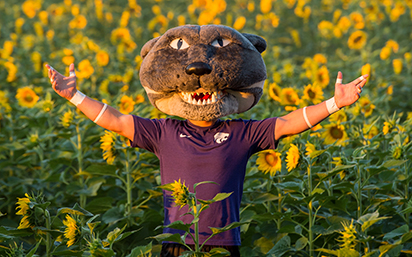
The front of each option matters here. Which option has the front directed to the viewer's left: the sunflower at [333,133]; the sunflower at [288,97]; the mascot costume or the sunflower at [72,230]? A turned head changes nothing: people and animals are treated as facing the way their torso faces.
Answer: the sunflower at [72,230]

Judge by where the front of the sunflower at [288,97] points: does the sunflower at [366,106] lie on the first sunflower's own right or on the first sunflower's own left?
on the first sunflower's own left

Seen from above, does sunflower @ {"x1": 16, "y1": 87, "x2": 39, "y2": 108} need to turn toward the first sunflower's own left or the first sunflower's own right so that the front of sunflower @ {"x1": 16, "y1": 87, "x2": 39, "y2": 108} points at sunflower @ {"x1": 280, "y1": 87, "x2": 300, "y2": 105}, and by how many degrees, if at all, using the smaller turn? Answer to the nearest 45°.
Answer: approximately 45° to the first sunflower's own left

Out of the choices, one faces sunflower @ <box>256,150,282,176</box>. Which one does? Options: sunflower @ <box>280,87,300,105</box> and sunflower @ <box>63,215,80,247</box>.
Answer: sunflower @ <box>280,87,300,105</box>

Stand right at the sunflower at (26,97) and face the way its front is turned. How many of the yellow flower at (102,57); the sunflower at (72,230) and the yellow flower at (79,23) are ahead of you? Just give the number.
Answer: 1

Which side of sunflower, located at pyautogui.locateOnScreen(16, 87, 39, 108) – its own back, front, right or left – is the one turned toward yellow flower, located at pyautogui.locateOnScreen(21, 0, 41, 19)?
back

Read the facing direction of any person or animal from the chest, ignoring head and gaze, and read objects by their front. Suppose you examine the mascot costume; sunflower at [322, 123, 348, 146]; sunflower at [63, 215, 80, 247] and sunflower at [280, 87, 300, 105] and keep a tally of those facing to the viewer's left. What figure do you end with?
1

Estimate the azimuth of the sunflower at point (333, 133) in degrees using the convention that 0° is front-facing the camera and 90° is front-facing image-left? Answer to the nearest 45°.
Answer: approximately 0°

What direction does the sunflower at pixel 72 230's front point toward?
to the viewer's left

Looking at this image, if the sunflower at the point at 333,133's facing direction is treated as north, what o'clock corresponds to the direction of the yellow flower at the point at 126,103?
The yellow flower is roughly at 3 o'clock from the sunflower.

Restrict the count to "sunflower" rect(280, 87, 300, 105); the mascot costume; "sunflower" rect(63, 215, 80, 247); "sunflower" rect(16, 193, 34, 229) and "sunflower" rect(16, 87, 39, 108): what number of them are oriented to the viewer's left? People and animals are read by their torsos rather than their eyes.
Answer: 2

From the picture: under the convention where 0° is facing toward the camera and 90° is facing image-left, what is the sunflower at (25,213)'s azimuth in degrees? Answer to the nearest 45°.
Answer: approximately 90°
